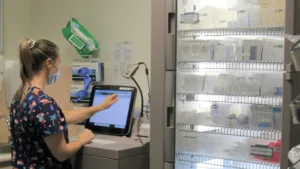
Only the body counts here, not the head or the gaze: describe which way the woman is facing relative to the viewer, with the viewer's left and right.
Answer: facing away from the viewer and to the right of the viewer

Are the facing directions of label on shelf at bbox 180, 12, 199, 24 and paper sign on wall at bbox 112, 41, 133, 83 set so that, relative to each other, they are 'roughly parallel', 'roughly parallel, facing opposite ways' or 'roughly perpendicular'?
roughly parallel

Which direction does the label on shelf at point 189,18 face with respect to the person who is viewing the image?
facing the viewer

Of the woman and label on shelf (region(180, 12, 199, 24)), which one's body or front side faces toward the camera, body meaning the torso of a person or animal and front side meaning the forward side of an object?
the label on shelf

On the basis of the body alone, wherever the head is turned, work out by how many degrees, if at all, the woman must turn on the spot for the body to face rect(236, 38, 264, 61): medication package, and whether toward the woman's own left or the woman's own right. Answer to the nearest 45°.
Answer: approximately 45° to the woman's own right

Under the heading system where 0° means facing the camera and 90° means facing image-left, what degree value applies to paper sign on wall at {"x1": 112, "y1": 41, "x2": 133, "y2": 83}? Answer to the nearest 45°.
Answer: approximately 0°

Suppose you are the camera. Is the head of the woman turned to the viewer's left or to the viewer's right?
to the viewer's right

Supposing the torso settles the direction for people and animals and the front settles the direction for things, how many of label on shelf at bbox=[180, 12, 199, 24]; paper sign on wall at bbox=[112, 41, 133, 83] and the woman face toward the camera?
2

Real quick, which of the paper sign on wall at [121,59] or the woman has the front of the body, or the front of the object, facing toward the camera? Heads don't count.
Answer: the paper sign on wall
